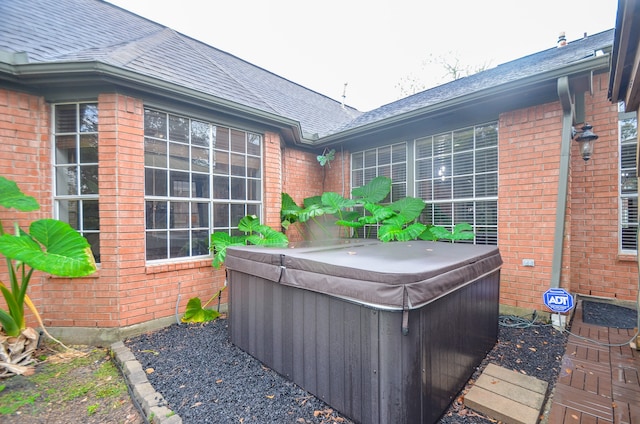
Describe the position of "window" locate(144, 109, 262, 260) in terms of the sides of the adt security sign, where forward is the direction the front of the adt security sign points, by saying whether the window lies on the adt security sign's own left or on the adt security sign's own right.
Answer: on the adt security sign's own right

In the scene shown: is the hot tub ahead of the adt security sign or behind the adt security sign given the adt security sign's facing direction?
ahead

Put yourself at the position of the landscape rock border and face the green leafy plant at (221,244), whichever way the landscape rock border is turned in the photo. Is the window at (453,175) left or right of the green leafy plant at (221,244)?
right

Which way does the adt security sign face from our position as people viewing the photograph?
facing the viewer

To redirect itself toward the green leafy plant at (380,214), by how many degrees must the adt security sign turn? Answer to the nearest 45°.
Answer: approximately 90° to its right

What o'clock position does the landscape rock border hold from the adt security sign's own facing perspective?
The landscape rock border is roughly at 1 o'clock from the adt security sign.

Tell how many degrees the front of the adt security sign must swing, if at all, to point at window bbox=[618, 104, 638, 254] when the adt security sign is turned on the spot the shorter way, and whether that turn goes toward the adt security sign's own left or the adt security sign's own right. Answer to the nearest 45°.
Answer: approximately 135° to the adt security sign's own left

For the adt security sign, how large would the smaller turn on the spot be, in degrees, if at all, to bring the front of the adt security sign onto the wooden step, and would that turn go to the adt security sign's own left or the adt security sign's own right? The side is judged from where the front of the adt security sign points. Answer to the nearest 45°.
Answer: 0° — it already faces it

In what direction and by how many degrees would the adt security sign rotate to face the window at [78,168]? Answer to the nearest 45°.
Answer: approximately 45° to its right
